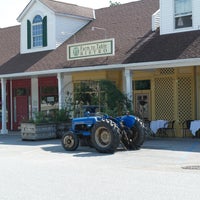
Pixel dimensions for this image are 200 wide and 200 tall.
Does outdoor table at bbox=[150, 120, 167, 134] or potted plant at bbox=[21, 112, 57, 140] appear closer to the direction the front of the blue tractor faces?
the potted plant

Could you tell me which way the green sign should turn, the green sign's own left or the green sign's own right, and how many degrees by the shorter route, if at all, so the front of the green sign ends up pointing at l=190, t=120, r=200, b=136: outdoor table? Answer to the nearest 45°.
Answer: approximately 90° to the green sign's own left

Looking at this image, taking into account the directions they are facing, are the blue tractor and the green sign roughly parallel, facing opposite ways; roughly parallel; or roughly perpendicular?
roughly perpendicular

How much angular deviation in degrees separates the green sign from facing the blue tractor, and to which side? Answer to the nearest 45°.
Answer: approximately 45° to its left

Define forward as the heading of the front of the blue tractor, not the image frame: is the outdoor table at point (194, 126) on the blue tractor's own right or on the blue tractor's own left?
on the blue tractor's own right

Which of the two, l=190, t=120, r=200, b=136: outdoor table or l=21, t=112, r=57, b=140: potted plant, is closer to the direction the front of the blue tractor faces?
the potted plant

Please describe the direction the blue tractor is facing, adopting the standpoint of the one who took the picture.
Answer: facing away from the viewer and to the left of the viewer

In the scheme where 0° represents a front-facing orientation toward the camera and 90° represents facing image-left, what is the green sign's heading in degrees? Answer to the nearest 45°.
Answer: approximately 45°
